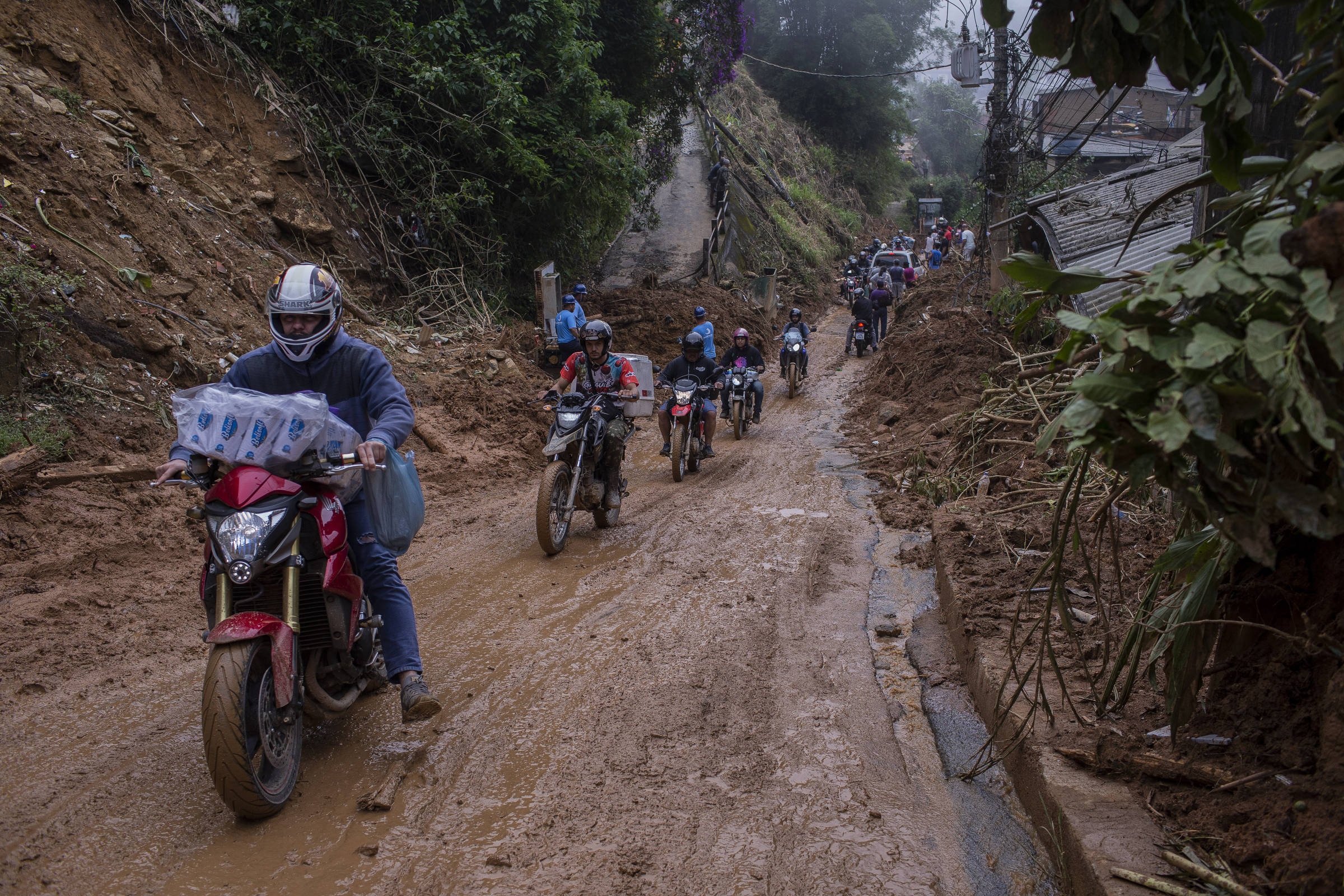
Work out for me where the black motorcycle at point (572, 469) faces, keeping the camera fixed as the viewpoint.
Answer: facing the viewer and to the left of the viewer

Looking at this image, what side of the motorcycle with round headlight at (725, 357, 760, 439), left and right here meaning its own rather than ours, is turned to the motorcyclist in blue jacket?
front

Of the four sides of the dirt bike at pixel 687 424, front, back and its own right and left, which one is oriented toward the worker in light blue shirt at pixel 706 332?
back

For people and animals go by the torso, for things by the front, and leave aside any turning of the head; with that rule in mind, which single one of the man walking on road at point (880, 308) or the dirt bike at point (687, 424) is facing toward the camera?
the dirt bike

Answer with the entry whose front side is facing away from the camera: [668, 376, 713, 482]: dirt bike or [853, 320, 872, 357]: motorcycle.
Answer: [853, 320, 872, 357]: motorcycle

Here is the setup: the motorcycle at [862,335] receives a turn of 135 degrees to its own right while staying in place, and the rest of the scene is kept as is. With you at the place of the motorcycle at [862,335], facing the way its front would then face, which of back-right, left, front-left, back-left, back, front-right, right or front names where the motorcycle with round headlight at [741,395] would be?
front-right

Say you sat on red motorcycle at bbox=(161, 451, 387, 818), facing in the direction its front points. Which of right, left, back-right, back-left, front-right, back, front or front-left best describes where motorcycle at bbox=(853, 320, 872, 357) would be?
back

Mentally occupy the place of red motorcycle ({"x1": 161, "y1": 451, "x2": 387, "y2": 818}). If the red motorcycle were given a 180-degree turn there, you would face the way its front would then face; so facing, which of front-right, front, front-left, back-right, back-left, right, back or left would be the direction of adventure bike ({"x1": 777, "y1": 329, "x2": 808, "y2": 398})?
front

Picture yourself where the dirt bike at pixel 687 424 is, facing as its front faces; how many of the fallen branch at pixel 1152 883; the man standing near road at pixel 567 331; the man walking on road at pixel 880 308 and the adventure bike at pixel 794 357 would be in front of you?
1

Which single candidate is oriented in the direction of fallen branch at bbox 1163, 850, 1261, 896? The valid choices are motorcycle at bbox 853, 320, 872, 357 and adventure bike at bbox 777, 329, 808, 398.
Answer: adventure bike at bbox 777, 329, 808, 398

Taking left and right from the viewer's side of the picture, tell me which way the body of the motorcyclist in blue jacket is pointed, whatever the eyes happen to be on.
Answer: facing the viewer

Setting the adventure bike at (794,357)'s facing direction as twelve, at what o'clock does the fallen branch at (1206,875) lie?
The fallen branch is roughly at 12 o'clock from the adventure bike.

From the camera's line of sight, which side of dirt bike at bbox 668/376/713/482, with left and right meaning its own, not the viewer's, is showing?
front
